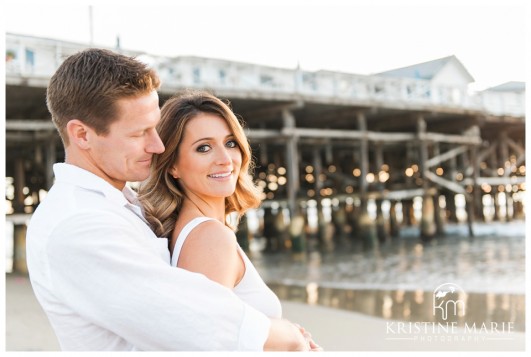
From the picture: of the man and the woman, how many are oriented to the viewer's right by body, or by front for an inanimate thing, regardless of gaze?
2

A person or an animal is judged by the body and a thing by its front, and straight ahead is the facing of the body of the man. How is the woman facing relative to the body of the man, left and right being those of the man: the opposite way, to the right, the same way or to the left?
the same way

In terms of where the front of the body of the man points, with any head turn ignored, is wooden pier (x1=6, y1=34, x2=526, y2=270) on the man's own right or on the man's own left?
on the man's own left

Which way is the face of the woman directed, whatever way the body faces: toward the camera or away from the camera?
toward the camera

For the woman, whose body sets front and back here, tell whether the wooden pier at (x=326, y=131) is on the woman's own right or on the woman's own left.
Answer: on the woman's own left

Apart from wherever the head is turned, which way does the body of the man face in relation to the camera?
to the viewer's right

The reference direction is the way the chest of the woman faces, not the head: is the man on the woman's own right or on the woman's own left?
on the woman's own right

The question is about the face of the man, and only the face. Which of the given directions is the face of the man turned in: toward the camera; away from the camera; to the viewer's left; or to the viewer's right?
to the viewer's right

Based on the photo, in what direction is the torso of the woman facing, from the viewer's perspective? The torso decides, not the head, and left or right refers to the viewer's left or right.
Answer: facing to the right of the viewer
